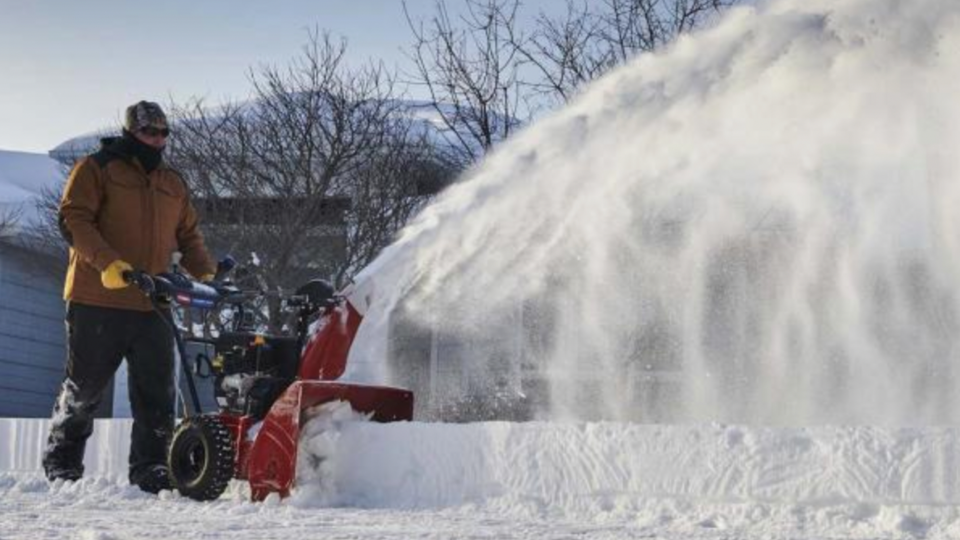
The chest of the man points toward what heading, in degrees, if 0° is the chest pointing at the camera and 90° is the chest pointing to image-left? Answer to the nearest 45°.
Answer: approximately 315°

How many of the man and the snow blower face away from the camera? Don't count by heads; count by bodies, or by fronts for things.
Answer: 0

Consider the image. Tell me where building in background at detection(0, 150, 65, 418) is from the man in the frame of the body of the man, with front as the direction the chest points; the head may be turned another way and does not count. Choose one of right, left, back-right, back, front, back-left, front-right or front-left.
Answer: back-left

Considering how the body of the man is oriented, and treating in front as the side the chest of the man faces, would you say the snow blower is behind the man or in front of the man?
in front

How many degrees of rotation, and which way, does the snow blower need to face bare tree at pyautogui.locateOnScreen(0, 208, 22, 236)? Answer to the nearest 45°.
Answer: approximately 135° to its left

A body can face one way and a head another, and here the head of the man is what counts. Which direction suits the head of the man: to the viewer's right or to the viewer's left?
to the viewer's right

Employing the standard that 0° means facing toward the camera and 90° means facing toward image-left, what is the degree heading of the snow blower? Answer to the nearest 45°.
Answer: approximately 315°

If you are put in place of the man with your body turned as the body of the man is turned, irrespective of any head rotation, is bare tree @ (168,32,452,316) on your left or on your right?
on your left

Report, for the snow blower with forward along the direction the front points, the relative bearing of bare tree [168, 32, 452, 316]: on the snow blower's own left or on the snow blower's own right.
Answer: on the snow blower's own left
